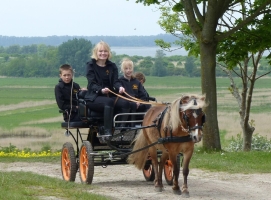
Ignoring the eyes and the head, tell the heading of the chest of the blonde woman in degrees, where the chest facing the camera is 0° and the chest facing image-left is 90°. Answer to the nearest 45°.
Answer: approximately 315°

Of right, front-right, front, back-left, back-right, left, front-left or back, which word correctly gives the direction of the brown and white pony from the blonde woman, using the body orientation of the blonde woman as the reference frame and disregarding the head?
front

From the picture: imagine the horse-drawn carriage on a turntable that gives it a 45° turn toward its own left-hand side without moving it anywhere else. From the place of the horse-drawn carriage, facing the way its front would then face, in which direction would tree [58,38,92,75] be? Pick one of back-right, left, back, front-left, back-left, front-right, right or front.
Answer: left

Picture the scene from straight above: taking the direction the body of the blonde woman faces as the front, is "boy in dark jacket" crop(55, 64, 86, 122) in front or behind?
behind

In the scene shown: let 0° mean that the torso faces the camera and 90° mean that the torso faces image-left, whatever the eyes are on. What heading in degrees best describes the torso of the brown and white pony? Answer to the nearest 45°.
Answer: approximately 315°

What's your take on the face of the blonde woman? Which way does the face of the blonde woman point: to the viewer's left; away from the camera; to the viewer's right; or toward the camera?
toward the camera

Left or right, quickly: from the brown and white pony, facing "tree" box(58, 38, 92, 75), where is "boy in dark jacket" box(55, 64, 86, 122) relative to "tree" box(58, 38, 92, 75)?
left

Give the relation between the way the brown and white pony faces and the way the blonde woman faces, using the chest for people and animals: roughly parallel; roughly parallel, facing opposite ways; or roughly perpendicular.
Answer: roughly parallel

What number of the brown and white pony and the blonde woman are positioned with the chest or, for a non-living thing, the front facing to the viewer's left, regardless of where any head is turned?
0

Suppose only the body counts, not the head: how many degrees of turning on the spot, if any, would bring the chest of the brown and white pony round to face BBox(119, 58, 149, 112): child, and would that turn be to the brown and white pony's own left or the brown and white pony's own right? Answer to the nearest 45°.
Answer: approximately 180°

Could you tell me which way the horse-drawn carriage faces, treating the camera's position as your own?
facing the viewer and to the right of the viewer
